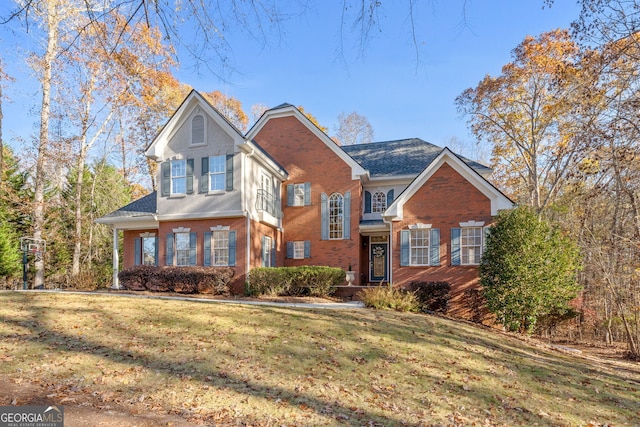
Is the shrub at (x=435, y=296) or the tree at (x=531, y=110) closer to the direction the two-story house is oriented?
the shrub

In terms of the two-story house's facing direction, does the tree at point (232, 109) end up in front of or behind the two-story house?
behind

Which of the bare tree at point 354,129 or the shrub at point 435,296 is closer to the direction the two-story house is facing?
the shrub

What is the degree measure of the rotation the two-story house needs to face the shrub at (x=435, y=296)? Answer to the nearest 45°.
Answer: approximately 45° to its left

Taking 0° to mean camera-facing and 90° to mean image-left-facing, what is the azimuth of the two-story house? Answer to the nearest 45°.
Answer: approximately 0°

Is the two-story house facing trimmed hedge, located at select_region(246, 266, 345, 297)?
yes

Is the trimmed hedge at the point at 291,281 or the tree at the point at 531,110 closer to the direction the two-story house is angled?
the trimmed hedge
